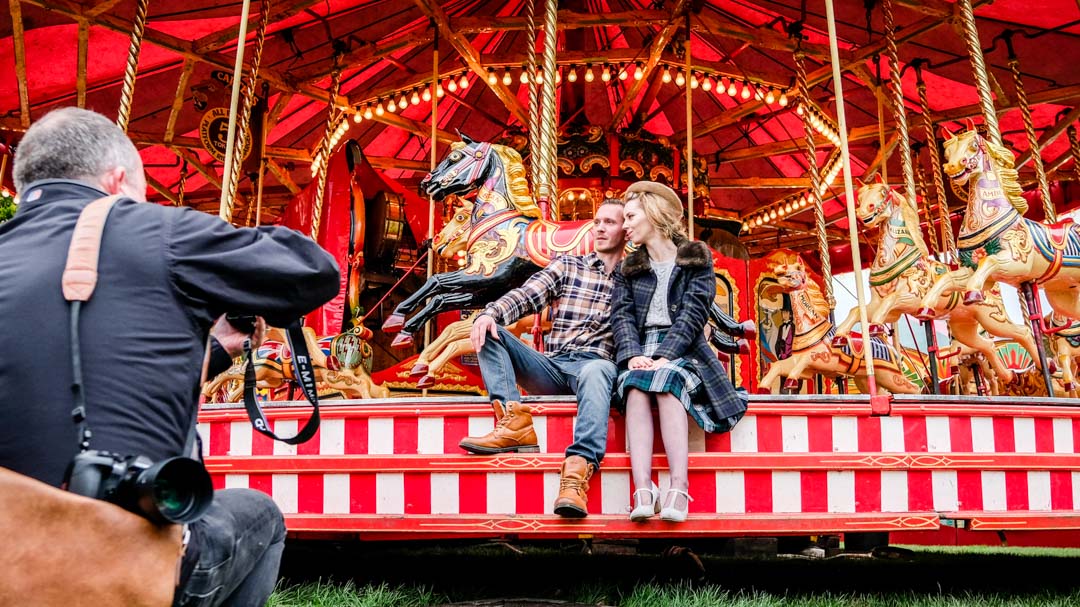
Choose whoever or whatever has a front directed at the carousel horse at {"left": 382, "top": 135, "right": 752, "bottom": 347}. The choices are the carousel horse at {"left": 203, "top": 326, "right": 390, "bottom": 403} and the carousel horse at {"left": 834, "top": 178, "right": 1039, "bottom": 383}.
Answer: the carousel horse at {"left": 834, "top": 178, "right": 1039, "bottom": 383}

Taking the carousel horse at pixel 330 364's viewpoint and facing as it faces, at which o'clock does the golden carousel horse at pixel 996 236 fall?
The golden carousel horse is roughly at 7 o'clock from the carousel horse.

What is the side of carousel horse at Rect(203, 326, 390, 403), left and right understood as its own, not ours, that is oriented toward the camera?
left

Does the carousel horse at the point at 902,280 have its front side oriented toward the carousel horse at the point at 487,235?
yes

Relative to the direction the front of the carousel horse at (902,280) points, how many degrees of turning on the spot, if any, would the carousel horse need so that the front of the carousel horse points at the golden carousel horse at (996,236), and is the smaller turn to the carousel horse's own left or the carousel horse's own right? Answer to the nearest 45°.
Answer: approximately 135° to the carousel horse's own left

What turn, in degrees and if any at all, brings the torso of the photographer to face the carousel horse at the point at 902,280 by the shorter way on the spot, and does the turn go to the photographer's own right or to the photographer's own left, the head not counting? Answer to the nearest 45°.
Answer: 0° — they already face it

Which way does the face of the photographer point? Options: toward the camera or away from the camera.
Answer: away from the camera

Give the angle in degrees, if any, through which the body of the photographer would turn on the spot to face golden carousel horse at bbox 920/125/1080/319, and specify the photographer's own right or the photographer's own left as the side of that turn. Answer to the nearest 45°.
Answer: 0° — they already face it

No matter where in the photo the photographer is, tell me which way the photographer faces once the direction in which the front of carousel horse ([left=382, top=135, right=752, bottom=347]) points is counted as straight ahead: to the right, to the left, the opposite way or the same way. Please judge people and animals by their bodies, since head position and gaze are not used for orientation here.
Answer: to the right

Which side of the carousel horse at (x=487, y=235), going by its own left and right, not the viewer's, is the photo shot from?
left

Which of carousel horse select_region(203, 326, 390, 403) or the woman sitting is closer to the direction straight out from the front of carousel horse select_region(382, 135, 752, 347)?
the carousel horse

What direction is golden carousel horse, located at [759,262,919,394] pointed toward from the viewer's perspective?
to the viewer's left

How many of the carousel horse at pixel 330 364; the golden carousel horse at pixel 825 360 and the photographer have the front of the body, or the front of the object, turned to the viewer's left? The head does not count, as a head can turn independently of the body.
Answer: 2

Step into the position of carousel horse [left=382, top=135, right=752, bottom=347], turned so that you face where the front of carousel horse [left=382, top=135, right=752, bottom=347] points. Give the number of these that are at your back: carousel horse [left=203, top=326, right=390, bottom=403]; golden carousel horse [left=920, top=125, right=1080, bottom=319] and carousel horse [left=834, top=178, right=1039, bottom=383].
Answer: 2

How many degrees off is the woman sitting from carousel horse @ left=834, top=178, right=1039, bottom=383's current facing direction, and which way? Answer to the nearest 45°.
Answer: approximately 45° to its left
